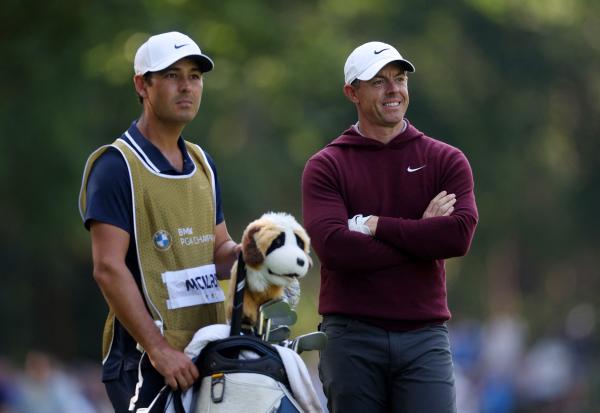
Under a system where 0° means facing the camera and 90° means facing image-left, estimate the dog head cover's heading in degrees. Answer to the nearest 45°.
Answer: approximately 315°

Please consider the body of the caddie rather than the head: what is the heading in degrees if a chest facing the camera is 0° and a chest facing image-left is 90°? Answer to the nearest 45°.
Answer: approximately 315°

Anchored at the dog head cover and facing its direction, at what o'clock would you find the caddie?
The caddie is roughly at 5 o'clock from the dog head cover.

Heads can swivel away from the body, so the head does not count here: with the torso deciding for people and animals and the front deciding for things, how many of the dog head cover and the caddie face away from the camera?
0

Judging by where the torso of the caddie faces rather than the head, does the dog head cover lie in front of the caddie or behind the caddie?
in front
